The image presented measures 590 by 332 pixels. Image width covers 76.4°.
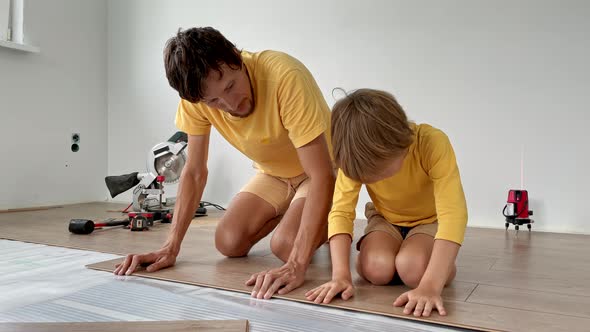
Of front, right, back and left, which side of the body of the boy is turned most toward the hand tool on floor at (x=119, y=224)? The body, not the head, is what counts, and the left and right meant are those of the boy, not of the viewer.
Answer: right

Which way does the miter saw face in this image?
to the viewer's right

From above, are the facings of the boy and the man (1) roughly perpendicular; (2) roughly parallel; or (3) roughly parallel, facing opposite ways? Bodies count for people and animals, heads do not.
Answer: roughly parallel

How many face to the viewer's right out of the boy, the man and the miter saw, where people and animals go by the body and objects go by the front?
1

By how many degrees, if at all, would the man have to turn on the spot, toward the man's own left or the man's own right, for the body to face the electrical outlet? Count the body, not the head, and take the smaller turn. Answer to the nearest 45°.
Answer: approximately 90° to the man's own right

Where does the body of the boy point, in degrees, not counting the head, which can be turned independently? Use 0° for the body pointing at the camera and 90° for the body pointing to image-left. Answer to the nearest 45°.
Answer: approximately 45°

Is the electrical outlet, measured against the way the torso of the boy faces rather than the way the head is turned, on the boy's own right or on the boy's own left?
on the boy's own right

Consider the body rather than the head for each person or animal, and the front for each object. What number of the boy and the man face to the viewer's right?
0

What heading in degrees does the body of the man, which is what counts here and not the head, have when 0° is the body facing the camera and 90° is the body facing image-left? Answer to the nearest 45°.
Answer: approximately 45°
